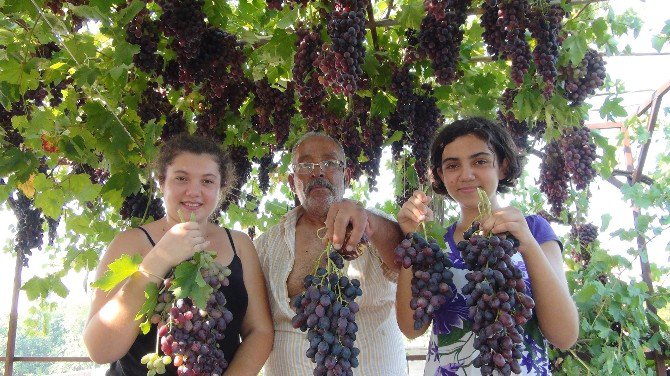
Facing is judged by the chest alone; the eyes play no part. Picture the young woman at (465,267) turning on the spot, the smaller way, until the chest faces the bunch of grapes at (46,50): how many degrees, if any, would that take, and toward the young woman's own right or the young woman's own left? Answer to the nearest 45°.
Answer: approximately 90° to the young woman's own right

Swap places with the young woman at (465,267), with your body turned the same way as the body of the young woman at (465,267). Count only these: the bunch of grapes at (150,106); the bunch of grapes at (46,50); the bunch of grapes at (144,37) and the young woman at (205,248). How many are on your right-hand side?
4

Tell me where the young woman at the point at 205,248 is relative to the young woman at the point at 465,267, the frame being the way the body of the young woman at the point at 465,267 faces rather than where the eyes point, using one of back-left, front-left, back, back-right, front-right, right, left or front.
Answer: right

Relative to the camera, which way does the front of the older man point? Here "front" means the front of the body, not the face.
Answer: toward the camera

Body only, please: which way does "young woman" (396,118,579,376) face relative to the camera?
toward the camera

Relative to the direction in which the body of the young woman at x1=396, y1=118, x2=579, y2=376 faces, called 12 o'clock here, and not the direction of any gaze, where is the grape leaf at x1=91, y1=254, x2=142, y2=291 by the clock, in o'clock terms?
The grape leaf is roughly at 2 o'clock from the young woman.
